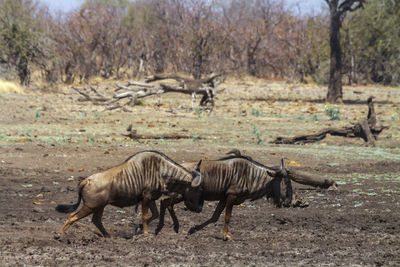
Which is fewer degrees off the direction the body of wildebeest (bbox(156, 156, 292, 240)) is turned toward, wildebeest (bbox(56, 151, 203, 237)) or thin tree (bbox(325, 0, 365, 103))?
the thin tree

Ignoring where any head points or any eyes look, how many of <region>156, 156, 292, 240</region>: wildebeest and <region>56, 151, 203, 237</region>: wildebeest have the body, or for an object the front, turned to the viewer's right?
2

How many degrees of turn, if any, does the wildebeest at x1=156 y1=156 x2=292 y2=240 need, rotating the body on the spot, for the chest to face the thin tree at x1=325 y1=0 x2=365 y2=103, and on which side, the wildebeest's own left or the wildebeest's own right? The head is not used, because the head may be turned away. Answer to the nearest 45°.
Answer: approximately 90° to the wildebeest's own left

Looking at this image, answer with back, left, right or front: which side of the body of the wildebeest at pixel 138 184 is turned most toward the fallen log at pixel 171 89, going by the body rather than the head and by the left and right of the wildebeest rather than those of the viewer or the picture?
left

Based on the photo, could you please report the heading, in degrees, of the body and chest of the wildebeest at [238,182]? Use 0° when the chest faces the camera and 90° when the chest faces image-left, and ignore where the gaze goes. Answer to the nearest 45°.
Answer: approximately 270°

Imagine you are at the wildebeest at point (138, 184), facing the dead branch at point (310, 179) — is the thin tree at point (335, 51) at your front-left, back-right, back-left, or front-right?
front-left

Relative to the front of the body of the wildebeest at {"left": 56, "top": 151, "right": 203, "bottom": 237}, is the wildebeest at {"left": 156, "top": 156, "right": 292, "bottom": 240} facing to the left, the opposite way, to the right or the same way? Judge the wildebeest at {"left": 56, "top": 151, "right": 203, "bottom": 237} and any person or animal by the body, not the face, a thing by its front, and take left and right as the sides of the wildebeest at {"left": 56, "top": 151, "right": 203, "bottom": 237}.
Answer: the same way

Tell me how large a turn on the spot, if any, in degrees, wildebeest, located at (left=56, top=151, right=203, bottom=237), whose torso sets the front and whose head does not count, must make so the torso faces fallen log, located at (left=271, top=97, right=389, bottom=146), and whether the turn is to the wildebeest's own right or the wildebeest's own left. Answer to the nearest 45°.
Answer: approximately 45° to the wildebeest's own left

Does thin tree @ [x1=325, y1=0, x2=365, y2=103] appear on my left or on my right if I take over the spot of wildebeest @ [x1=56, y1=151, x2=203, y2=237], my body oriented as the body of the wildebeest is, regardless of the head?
on my left

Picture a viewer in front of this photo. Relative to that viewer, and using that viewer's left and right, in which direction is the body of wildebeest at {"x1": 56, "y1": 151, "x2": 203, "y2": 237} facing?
facing to the right of the viewer

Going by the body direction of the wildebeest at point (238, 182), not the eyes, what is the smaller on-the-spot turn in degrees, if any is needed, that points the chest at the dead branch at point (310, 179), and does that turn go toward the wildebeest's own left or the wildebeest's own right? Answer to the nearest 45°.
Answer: approximately 45° to the wildebeest's own left

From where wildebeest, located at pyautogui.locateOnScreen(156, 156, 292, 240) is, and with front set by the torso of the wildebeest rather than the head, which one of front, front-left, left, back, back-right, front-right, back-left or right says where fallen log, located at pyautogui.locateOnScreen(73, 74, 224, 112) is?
left
